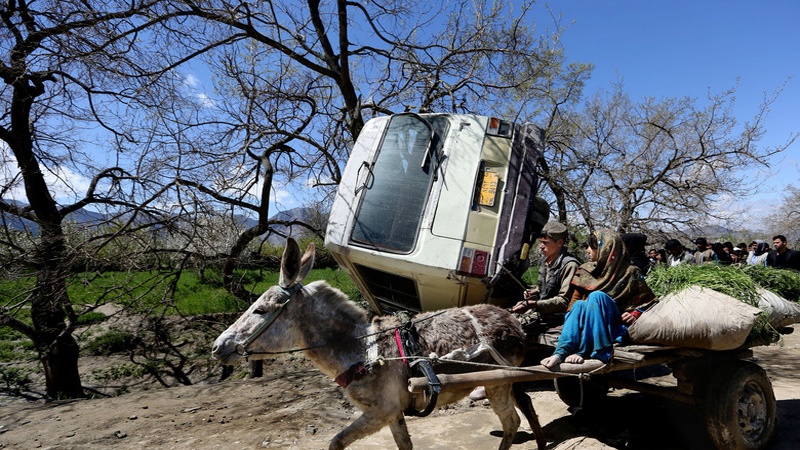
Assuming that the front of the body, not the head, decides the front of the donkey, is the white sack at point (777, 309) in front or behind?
behind

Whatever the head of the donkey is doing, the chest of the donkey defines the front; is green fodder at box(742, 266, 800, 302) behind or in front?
behind

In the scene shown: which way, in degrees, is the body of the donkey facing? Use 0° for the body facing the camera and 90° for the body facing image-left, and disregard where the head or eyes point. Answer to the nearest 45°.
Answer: approximately 90°

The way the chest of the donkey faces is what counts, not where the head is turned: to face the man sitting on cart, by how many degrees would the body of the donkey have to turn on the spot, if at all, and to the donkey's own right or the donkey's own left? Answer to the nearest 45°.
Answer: approximately 135° to the donkey's own right

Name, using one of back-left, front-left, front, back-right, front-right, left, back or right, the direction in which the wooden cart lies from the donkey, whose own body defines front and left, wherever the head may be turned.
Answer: back

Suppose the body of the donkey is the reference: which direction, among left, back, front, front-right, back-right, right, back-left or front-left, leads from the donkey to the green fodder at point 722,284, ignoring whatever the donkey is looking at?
back
